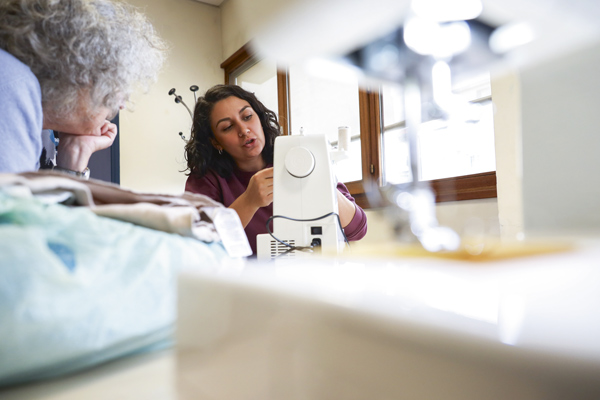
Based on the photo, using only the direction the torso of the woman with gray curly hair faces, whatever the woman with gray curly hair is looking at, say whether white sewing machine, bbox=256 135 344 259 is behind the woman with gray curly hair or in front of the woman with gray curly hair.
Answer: in front

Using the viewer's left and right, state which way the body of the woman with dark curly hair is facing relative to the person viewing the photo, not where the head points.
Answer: facing the viewer and to the right of the viewer

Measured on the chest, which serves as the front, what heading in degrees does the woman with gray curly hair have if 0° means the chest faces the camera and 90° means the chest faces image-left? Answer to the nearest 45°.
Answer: approximately 270°

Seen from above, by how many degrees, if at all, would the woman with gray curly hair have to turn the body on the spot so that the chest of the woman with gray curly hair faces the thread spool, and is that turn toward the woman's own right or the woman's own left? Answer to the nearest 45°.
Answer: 0° — they already face it

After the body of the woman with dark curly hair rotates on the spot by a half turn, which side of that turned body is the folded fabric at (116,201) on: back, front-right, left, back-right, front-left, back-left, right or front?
back-left

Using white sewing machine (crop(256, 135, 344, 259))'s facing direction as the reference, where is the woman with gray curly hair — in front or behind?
in front

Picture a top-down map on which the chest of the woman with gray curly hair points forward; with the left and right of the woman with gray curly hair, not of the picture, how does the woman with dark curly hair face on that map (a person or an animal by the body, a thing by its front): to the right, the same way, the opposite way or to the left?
to the right

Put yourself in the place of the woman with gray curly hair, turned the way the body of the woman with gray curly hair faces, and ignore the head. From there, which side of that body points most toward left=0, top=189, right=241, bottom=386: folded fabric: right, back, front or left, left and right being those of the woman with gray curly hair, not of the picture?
right

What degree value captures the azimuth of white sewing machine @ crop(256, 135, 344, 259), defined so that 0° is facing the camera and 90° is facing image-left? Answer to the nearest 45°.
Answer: approximately 90°
